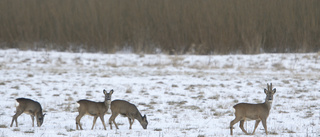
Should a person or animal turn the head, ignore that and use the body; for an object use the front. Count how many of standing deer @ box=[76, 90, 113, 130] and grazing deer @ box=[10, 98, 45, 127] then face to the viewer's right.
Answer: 2

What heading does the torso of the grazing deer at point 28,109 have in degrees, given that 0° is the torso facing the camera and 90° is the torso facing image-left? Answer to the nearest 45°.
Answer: approximately 270°

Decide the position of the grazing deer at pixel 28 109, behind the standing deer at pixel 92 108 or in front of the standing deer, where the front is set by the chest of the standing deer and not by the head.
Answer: behind

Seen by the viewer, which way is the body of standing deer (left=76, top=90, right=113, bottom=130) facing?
to the viewer's right

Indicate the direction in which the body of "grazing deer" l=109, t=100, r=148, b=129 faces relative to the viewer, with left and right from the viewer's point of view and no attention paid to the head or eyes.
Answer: facing to the right of the viewer

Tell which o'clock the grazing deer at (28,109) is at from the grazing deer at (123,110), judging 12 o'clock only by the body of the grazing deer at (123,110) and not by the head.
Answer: the grazing deer at (28,109) is roughly at 6 o'clock from the grazing deer at (123,110).
